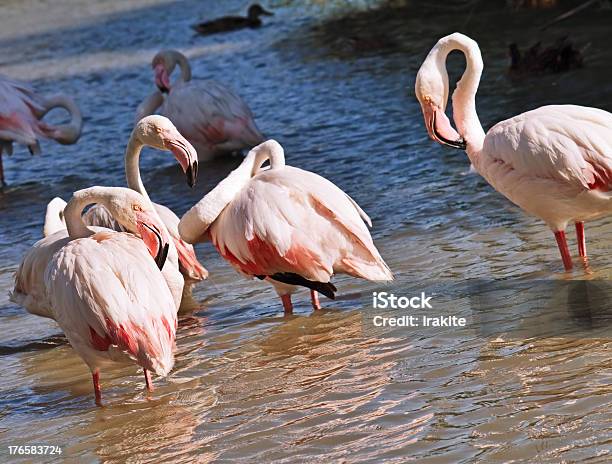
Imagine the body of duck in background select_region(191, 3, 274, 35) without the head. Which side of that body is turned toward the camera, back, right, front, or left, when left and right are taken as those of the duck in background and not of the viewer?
right

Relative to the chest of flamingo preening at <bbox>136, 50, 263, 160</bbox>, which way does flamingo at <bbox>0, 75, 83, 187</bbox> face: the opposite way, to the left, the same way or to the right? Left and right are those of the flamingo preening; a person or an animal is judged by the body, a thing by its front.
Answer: the opposite way

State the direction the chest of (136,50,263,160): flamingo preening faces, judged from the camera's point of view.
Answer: to the viewer's left

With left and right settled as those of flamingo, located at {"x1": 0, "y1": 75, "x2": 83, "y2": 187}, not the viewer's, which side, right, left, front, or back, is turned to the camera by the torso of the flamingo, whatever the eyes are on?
right

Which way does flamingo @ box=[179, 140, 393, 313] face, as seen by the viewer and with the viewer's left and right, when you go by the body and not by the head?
facing to the left of the viewer

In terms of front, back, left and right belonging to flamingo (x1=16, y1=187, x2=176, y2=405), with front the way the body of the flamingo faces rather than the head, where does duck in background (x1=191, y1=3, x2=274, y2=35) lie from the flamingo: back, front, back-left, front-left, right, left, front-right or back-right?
front-right

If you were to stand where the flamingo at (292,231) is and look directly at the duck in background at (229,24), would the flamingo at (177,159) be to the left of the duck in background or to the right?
left

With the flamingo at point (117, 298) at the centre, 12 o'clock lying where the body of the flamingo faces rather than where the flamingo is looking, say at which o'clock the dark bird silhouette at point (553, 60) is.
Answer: The dark bird silhouette is roughly at 3 o'clock from the flamingo.
